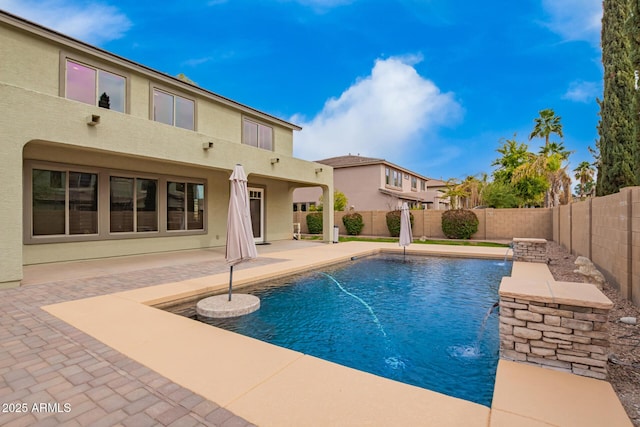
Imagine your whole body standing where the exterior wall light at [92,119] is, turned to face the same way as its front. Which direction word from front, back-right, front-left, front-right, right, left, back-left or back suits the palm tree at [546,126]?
front-left

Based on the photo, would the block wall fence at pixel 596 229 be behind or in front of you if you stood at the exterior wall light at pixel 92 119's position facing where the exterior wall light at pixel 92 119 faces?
in front

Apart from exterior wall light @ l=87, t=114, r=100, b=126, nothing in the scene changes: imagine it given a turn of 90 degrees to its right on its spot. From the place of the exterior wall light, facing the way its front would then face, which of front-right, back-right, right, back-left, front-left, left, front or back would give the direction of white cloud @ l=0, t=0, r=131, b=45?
back-right

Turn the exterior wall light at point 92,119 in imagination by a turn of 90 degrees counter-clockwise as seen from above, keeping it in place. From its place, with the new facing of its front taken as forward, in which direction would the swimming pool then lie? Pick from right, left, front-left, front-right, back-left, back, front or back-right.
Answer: right

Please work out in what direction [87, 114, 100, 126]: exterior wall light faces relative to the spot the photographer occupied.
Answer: facing the viewer and to the right of the viewer

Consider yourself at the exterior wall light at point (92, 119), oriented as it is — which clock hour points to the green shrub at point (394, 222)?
The green shrub is roughly at 10 o'clock from the exterior wall light.

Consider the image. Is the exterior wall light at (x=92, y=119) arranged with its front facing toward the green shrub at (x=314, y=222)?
no
